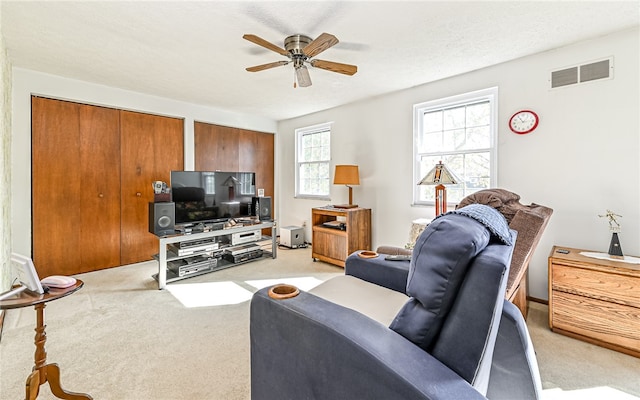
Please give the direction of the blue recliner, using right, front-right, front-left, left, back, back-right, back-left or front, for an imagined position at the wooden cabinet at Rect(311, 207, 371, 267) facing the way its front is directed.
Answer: front-left

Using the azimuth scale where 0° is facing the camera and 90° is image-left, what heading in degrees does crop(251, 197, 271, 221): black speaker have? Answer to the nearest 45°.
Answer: approximately 315°

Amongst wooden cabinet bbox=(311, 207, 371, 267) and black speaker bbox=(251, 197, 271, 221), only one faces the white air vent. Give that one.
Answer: the black speaker

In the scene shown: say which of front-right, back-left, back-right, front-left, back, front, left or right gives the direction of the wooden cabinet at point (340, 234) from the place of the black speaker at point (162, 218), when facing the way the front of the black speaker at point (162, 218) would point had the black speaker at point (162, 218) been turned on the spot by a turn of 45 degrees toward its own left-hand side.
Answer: front

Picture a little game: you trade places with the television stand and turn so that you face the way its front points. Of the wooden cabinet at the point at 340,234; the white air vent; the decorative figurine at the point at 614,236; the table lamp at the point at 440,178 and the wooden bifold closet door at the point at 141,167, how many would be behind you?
1

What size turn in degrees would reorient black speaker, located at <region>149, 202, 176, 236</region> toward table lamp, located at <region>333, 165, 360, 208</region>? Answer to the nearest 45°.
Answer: approximately 45° to its left

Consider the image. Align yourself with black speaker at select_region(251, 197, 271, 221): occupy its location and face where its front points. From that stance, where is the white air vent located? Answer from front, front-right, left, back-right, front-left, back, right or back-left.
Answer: front

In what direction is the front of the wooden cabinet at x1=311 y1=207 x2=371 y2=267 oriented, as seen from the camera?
facing the viewer and to the left of the viewer

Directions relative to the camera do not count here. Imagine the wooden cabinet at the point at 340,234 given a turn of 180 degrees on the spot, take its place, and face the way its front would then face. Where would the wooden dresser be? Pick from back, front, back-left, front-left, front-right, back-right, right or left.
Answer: right

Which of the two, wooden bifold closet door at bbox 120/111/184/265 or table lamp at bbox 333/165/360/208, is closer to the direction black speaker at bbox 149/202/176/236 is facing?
the table lamp

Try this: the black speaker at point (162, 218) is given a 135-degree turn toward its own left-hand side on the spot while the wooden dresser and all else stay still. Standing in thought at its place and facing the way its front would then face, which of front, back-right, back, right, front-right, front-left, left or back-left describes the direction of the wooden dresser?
back-right

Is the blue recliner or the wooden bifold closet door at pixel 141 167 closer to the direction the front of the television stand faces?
the blue recliner

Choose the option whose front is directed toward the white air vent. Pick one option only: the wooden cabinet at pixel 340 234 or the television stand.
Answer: the television stand

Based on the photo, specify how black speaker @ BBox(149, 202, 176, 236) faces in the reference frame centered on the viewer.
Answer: facing the viewer and to the right of the viewer

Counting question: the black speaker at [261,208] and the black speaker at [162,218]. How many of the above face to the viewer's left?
0
